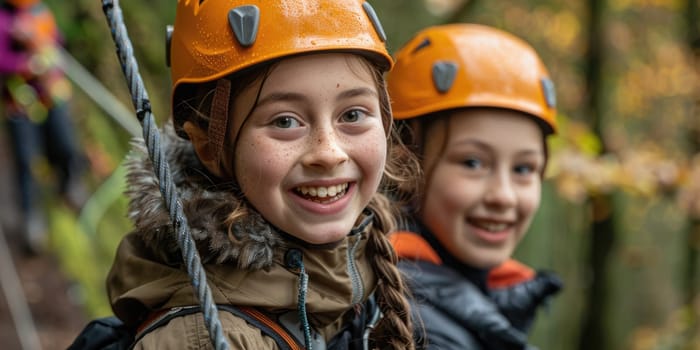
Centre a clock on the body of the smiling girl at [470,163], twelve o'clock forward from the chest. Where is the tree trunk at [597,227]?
The tree trunk is roughly at 8 o'clock from the smiling girl.

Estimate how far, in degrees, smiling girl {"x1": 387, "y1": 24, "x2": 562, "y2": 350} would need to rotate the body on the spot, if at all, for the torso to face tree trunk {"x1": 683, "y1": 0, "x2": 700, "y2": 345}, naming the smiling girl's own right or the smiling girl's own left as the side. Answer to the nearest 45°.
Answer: approximately 90° to the smiling girl's own left

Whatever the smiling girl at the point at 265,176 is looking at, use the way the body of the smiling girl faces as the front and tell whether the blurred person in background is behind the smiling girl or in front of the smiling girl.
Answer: behind

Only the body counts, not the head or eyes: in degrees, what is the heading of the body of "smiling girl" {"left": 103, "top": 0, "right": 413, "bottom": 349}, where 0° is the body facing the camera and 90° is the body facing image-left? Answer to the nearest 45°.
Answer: approximately 315°

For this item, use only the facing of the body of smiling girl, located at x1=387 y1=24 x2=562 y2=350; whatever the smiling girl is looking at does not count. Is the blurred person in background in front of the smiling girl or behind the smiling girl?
behind
